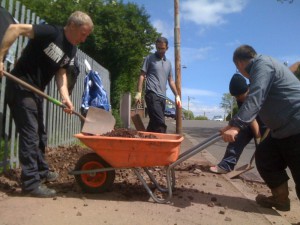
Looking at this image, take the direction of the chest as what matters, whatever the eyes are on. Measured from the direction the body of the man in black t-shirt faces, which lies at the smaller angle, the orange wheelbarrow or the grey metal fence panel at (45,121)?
the orange wheelbarrow

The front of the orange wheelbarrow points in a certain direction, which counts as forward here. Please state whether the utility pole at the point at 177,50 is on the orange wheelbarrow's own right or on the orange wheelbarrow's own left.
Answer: on the orange wheelbarrow's own right

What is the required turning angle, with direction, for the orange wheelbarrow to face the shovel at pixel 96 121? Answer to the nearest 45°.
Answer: approximately 45° to its right

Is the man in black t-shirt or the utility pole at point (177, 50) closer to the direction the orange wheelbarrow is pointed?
the man in black t-shirt

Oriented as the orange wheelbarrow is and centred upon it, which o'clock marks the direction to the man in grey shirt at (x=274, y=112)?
The man in grey shirt is roughly at 6 o'clock from the orange wheelbarrow.

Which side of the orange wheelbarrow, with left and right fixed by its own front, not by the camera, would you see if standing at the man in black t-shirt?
front

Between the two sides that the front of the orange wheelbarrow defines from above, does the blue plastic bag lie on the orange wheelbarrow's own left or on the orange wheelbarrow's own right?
on the orange wheelbarrow's own right

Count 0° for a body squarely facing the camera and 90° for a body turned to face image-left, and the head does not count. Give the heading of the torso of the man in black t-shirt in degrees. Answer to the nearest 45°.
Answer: approximately 270°

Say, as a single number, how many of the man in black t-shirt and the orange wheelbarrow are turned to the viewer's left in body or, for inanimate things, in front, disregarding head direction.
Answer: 1

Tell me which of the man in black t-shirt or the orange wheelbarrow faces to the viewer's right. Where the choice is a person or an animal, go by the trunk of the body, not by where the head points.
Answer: the man in black t-shirt

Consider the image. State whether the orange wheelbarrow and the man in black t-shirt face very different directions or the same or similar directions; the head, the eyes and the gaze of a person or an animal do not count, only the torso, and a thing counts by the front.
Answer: very different directions

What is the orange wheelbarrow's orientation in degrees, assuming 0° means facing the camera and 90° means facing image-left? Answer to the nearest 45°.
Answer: approximately 90°

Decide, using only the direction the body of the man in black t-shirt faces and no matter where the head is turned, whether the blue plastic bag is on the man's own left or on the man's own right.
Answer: on the man's own left

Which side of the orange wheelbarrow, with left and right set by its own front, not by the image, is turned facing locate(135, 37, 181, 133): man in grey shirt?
right

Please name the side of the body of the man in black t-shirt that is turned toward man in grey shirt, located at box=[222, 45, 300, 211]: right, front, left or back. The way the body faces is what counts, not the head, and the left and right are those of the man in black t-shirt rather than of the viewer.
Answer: front
